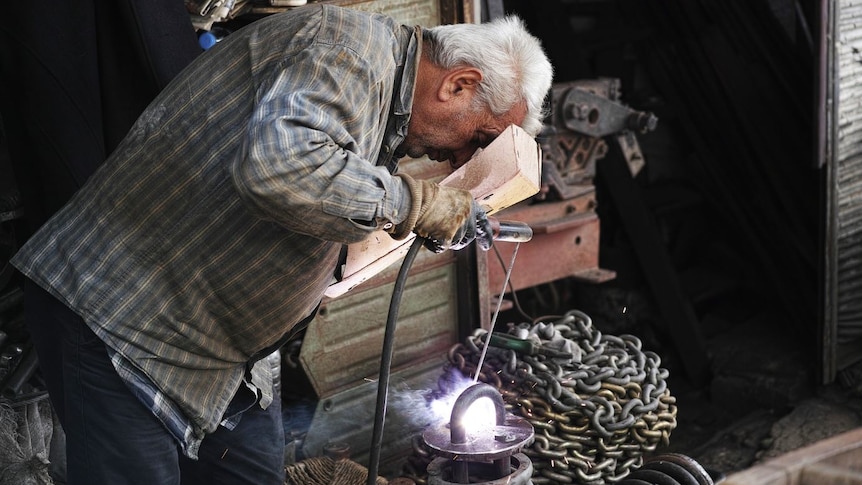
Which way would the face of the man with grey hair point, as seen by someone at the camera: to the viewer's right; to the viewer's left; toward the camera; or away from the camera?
to the viewer's right

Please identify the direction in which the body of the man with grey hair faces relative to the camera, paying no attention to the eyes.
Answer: to the viewer's right
